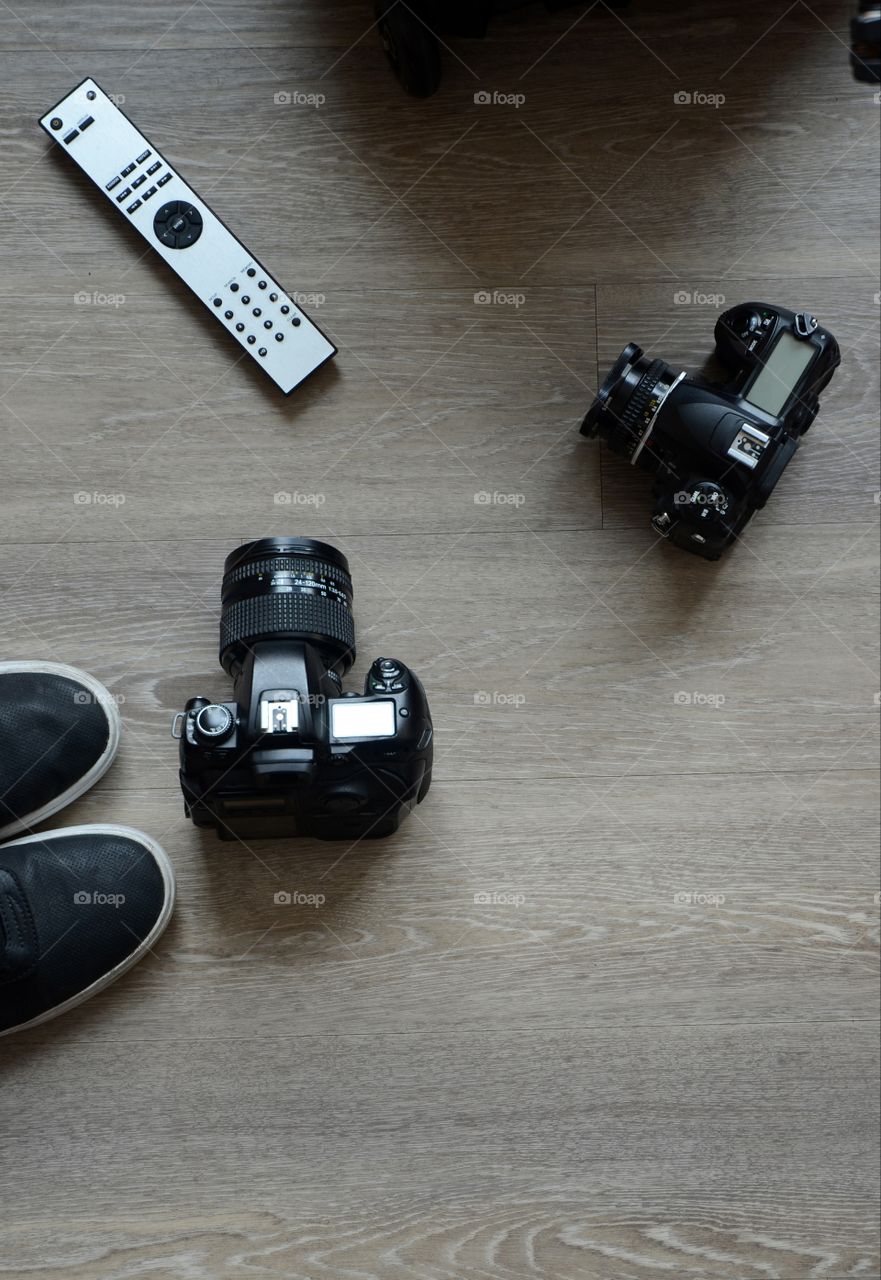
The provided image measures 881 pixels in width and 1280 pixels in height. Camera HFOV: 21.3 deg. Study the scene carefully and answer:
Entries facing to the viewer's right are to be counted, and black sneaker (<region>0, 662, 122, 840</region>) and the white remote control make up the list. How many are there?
1

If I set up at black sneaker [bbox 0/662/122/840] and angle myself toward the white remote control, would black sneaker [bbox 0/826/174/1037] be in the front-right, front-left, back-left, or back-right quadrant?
back-right

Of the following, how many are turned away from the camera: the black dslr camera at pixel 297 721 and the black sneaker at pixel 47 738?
1

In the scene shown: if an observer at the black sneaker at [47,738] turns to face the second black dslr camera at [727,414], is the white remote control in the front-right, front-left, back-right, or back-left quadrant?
front-left

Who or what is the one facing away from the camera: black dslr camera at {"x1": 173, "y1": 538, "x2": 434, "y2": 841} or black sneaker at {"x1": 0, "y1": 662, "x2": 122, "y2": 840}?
the black dslr camera

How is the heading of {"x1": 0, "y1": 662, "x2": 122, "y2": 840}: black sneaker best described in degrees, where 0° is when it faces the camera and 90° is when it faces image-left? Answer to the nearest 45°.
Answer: approximately 270°

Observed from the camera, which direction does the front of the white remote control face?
facing away from the viewer and to the left of the viewer

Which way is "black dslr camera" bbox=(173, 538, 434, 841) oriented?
away from the camera

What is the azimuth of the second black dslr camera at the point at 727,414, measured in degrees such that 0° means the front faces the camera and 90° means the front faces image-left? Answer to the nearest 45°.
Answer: approximately 135°
